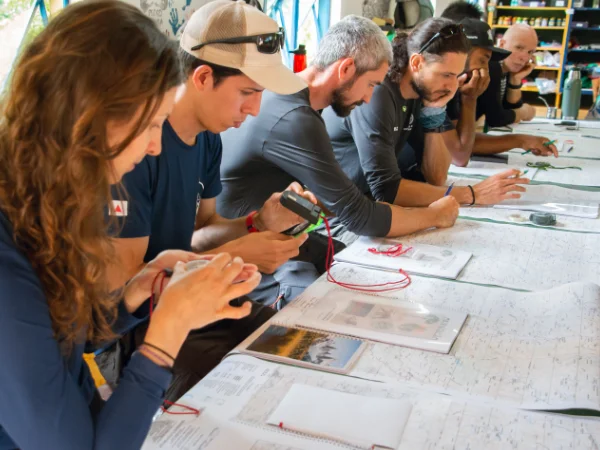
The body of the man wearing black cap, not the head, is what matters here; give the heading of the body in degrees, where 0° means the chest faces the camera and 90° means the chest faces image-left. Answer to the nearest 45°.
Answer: approximately 315°

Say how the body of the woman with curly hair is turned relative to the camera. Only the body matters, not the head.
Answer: to the viewer's right

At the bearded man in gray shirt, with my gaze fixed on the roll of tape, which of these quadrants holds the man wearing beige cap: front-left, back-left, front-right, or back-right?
back-right

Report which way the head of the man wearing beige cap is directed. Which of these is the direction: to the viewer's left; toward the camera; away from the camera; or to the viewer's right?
to the viewer's right

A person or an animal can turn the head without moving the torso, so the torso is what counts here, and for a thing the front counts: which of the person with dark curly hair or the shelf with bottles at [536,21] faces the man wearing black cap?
the shelf with bottles

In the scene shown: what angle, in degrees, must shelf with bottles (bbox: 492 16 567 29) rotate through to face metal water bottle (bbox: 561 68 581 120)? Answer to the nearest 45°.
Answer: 0° — it already faces it

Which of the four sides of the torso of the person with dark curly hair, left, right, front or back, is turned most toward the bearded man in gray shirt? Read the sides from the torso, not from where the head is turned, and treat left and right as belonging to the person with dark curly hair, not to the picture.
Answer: right

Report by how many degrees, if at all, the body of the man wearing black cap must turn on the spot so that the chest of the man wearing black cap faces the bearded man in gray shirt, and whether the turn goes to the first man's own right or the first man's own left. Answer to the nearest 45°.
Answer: approximately 45° to the first man's own right

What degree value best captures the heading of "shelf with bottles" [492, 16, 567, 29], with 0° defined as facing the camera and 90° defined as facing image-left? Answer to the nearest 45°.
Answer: approximately 0°

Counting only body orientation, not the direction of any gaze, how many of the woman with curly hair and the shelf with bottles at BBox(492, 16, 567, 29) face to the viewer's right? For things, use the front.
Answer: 1

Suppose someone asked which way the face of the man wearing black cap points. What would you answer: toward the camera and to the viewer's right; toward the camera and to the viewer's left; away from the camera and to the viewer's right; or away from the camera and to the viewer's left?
toward the camera and to the viewer's right

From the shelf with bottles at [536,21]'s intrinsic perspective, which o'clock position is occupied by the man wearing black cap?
The man wearing black cap is roughly at 12 o'clock from the shelf with bottles.
